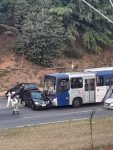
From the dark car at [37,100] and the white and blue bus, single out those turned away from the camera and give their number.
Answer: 0

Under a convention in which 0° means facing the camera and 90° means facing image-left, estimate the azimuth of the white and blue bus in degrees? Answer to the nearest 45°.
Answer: approximately 45°

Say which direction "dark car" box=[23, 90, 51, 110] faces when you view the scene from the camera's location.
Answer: facing the viewer and to the right of the viewer

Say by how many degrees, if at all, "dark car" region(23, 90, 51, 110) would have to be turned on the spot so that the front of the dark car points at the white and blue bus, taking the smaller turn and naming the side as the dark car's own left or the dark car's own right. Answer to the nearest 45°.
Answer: approximately 45° to the dark car's own left
